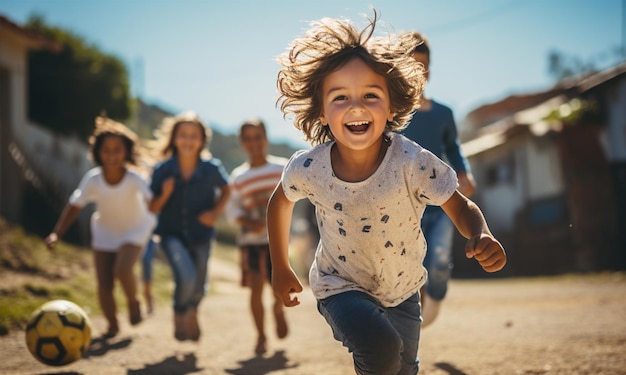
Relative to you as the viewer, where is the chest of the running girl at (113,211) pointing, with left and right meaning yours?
facing the viewer

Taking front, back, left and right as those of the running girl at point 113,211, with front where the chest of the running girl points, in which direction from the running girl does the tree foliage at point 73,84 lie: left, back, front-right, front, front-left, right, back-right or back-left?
back

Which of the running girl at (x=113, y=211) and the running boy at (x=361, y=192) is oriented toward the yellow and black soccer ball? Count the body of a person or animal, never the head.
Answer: the running girl at (x=113, y=211)

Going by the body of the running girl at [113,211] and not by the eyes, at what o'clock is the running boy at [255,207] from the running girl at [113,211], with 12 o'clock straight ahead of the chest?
the running boy at [255,207] is roughly at 10 o'clock from the running girl at [113,211].

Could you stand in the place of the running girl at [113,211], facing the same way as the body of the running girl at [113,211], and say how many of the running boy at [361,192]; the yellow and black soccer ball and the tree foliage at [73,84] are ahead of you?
2

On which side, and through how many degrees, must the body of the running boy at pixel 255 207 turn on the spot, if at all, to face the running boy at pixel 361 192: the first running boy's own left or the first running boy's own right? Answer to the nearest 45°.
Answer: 0° — they already face them

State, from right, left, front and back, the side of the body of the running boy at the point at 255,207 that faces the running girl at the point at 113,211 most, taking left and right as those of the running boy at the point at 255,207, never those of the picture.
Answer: right

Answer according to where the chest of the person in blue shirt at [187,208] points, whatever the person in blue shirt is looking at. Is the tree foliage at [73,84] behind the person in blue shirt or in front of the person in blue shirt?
behind

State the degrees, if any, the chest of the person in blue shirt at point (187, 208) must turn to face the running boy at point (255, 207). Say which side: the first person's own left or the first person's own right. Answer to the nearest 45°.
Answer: approximately 90° to the first person's own left

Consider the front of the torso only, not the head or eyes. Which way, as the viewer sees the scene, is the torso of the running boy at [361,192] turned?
toward the camera

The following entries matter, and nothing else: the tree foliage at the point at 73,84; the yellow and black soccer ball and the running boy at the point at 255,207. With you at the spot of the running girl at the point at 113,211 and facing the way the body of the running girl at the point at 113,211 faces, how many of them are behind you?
1
